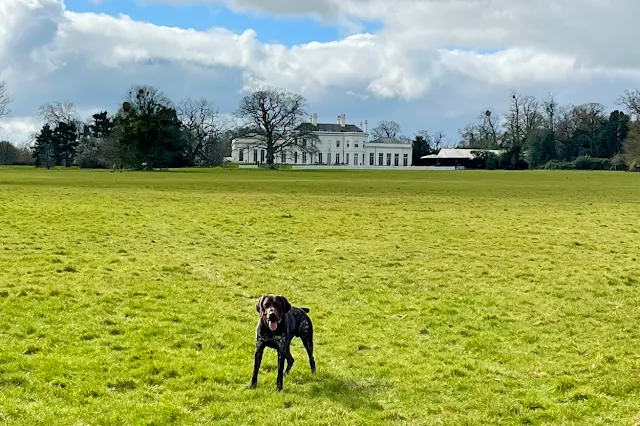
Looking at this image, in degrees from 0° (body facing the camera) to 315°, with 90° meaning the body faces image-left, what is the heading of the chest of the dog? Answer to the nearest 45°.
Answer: approximately 45°
